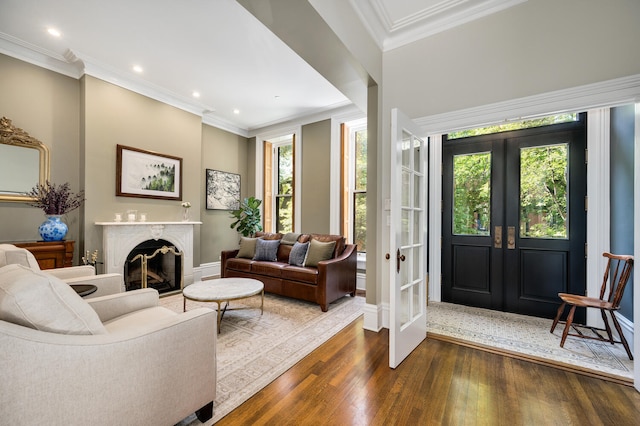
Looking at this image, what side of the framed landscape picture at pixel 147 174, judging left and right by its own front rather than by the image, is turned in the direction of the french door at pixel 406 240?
front

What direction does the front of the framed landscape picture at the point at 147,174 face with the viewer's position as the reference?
facing the viewer and to the right of the viewer

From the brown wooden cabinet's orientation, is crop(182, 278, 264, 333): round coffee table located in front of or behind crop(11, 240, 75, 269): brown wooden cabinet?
in front

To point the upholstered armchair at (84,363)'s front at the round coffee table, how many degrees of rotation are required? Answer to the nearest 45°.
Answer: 0° — it already faces it

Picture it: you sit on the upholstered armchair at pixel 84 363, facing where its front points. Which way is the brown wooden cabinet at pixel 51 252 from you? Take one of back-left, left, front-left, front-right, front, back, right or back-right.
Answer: front-left

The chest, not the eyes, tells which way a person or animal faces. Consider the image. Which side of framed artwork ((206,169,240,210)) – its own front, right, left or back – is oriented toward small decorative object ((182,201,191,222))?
right

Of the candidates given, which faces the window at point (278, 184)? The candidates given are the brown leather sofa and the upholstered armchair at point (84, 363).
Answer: the upholstered armchair

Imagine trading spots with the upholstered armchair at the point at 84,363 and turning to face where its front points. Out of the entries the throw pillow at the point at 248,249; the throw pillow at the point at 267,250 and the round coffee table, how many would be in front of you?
3

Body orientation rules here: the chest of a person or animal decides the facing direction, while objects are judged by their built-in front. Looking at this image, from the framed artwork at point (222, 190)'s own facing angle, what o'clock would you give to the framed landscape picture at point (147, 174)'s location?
The framed landscape picture is roughly at 3 o'clock from the framed artwork.

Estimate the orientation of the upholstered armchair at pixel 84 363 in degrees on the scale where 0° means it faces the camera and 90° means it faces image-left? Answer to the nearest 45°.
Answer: approximately 225°

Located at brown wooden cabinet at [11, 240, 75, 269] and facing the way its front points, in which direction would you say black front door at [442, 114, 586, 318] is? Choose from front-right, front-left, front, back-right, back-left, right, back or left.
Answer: front

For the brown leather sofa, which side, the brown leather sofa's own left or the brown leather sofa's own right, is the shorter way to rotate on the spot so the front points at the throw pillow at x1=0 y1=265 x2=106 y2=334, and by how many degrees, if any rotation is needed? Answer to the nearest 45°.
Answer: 0° — it already faces it

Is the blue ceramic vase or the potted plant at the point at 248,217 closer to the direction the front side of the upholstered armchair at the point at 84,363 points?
the potted plant

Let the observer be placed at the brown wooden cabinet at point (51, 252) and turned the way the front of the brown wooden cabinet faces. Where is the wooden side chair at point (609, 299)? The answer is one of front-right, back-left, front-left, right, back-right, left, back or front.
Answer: front

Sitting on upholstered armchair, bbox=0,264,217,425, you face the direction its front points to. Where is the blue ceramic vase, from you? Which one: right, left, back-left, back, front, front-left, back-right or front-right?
front-left

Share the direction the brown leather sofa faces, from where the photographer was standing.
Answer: facing the viewer and to the left of the viewer

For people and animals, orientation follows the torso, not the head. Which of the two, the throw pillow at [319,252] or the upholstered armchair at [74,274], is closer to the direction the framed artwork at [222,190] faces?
the throw pillow
